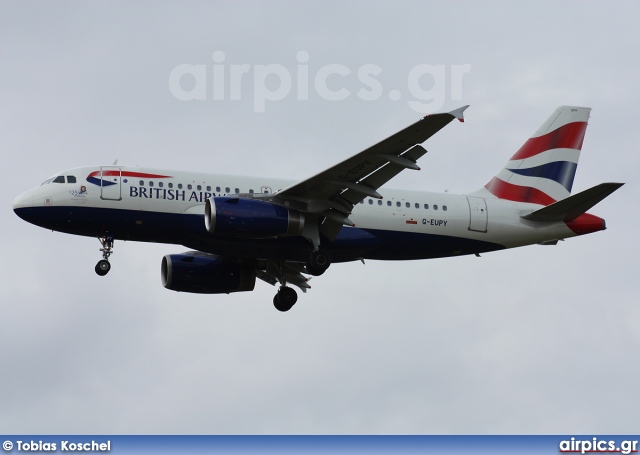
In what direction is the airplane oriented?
to the viewer's left
